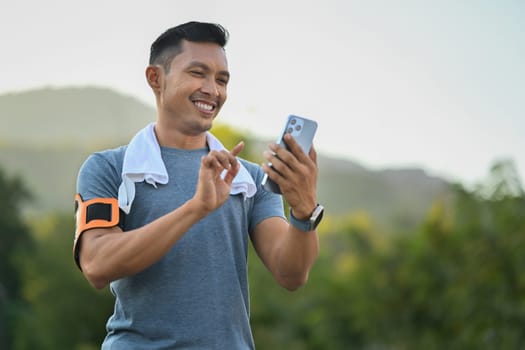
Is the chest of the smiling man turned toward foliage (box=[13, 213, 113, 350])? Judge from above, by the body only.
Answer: no

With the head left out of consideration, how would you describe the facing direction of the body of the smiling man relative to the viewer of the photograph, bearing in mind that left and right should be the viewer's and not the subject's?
facing the viewer and to the right of the viewer

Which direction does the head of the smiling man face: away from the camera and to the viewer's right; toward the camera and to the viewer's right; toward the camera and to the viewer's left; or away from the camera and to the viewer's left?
toward the camera and to the viewer's right
